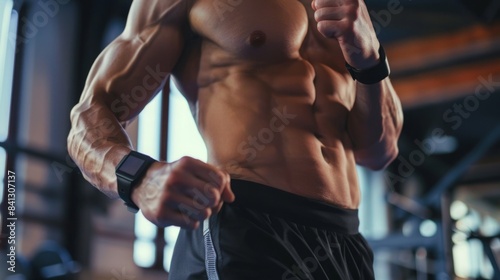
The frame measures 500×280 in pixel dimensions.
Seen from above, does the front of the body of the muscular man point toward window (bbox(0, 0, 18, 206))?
no

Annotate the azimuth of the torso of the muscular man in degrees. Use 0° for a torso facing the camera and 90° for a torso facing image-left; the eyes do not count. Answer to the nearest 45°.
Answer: approximately 315°
